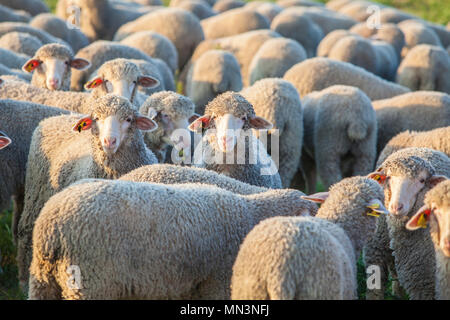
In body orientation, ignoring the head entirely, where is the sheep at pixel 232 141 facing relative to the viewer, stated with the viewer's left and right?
facing the viewer

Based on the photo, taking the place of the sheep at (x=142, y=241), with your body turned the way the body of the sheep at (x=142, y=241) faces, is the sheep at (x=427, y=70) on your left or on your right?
on your left

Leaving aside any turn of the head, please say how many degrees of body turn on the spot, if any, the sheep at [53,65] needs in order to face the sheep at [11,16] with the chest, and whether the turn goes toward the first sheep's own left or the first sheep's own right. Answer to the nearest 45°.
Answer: approximately 180°

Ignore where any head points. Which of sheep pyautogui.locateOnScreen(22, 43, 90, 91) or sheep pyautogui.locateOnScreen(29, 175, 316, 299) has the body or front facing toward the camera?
sheep pyautogui.locateOnScreen(22, 43, 90, 91)

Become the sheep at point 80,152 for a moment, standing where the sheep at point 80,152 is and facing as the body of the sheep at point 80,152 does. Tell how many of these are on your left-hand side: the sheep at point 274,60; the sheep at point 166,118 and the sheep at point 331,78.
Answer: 3

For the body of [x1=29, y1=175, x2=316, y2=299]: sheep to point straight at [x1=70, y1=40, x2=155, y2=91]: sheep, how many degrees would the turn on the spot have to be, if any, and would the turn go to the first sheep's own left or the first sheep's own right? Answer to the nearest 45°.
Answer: approximately 90° to the first sheep's own left

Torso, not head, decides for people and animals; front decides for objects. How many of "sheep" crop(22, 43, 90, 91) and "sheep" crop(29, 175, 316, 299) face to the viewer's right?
1

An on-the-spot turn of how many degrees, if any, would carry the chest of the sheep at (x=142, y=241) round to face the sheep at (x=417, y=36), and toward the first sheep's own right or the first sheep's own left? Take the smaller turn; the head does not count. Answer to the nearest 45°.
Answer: approximately 45° to the first sheep's own left

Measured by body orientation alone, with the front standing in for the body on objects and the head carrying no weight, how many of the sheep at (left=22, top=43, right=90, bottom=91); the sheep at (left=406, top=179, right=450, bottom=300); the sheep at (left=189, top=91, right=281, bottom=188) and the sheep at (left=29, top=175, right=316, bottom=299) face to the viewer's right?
1

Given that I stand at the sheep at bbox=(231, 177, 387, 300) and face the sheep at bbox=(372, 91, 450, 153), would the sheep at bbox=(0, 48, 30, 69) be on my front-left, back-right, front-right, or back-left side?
front-left

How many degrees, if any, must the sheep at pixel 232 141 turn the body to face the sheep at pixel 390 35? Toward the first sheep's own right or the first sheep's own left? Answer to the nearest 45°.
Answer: approximately 180°

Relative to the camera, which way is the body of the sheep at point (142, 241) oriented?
to the viewer's right

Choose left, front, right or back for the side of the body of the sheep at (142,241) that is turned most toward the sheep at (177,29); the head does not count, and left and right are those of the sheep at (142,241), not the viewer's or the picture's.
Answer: left

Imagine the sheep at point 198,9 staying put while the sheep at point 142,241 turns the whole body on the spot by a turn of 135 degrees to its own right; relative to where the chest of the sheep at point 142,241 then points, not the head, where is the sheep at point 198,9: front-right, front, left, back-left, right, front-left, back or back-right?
back-right

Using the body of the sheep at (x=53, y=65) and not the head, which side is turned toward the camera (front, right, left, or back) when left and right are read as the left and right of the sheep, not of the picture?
front

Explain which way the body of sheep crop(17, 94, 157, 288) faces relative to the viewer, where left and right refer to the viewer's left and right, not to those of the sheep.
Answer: facing the viewer and to the right of the viewer

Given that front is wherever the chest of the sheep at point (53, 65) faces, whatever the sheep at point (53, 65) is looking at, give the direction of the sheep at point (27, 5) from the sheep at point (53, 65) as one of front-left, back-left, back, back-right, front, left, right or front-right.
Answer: back

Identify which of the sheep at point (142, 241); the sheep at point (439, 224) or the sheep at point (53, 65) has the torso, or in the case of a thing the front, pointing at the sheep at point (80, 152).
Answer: the sheep at point (53, 65)
